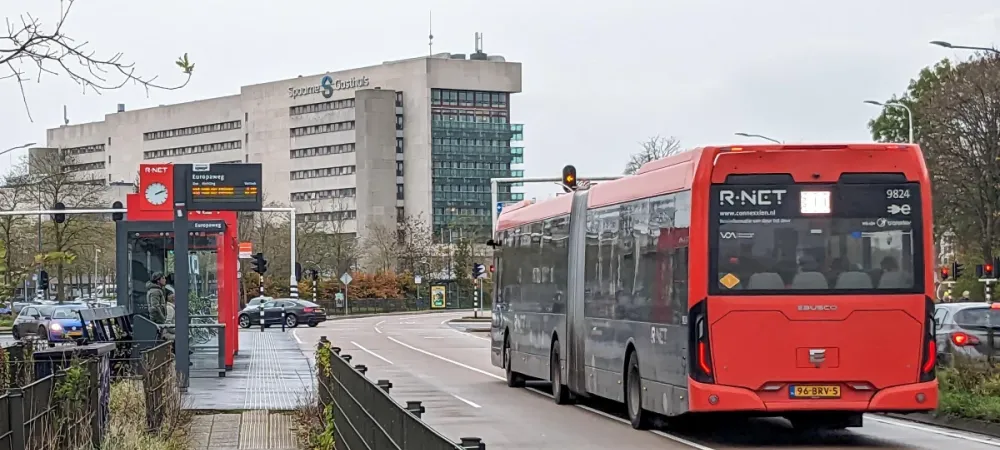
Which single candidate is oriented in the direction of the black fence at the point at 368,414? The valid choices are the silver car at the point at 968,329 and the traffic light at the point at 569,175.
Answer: the traffic light

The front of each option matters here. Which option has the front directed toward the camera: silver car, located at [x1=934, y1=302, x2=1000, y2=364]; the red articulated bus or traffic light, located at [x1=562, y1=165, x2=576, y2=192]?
the traffic light

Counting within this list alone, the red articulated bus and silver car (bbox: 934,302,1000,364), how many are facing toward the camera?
0

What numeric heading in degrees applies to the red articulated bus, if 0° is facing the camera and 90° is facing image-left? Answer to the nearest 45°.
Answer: approximately 135°

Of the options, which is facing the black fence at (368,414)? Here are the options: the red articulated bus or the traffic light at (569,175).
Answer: the traffic light

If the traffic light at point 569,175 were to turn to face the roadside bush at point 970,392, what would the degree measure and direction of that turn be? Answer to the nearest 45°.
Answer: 0° — it already faces it

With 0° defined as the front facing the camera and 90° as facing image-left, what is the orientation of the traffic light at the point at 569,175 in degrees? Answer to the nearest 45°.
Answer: approximately 0°

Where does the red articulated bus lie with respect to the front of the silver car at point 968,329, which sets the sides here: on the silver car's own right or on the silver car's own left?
on the silver car's own left

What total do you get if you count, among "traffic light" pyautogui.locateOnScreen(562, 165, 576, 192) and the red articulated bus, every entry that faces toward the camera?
1

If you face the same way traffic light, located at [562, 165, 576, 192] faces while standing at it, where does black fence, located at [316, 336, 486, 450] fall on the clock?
The black fence is roughly at 12 o'clock from the traffic light.

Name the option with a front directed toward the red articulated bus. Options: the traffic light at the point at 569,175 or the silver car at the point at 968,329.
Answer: the traffic light

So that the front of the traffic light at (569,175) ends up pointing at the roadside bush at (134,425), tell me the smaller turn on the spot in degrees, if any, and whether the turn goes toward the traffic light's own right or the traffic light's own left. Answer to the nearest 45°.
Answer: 0° — it already faces it

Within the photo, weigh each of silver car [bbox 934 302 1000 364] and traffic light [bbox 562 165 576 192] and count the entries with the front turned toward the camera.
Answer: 1

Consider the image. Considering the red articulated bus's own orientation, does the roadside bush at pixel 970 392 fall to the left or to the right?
on its right

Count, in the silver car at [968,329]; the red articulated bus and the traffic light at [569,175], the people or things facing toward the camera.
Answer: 1
